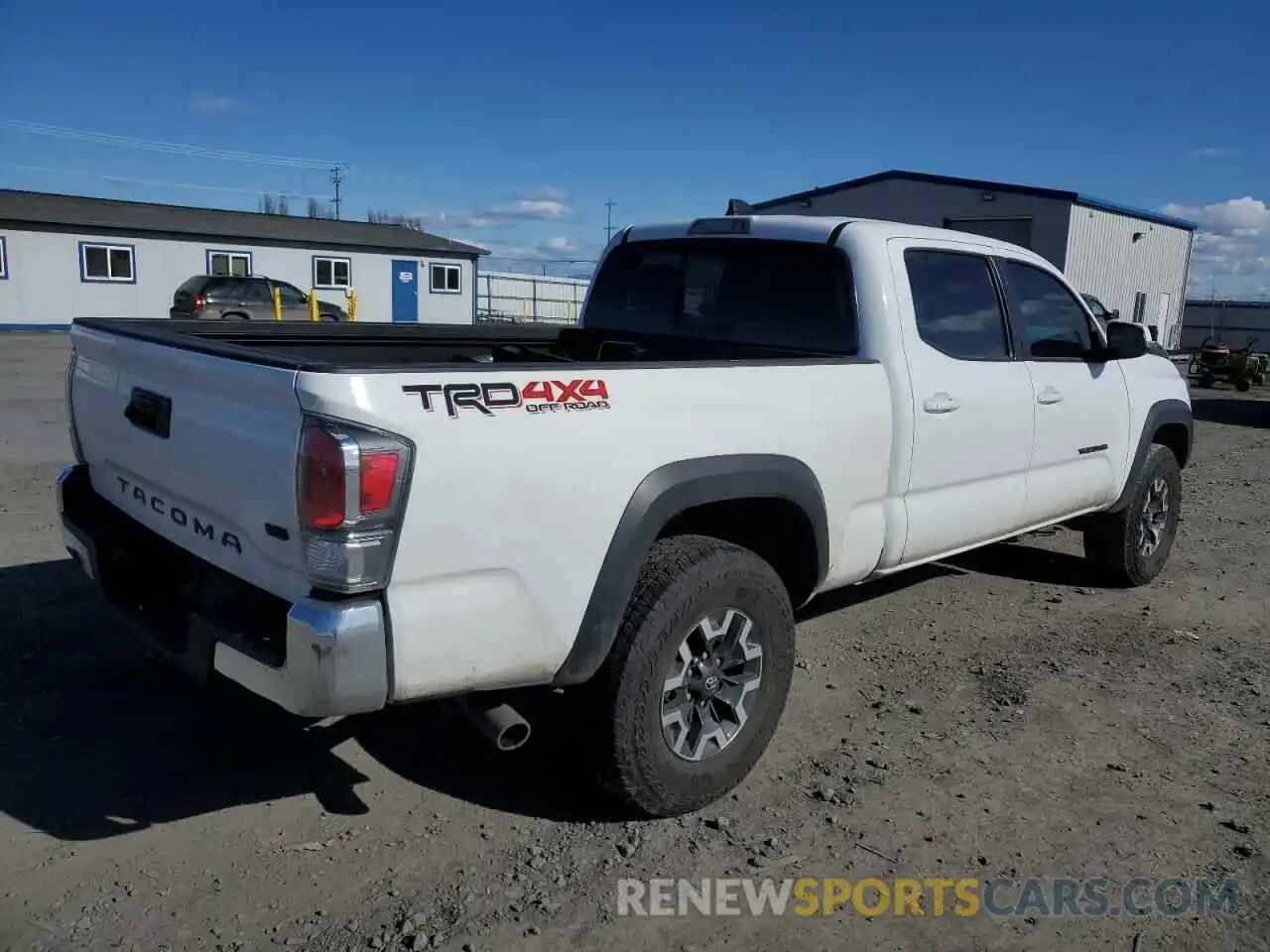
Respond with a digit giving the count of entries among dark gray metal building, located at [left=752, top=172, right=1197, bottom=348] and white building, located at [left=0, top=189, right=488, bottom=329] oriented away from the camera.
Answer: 0

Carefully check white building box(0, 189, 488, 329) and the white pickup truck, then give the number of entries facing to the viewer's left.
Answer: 0

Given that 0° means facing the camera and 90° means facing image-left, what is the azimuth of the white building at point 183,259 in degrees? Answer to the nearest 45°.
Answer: approximately 315°

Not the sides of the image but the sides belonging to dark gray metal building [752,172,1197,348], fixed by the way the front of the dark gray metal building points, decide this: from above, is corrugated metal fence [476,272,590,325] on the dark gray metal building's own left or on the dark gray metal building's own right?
on the dark gray metal building's own right

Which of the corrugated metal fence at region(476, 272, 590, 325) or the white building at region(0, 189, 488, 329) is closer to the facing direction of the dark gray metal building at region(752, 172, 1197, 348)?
the white building

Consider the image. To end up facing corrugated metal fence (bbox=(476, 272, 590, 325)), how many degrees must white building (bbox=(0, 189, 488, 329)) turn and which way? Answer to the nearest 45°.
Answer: approximately 90° to its left

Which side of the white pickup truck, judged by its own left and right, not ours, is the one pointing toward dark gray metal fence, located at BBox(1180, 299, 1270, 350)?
front

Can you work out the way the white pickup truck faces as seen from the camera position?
facing away from the viewer and to the right of the viewer

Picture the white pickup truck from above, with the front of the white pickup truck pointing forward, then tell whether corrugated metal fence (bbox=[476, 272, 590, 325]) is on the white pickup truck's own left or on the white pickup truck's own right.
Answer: on the white pickup truck's own left

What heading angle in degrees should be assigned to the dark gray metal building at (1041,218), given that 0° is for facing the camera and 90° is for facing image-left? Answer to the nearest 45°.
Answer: approximately 45°

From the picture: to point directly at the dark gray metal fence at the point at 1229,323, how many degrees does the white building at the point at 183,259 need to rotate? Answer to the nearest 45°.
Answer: approximately 45° to its left
